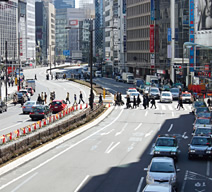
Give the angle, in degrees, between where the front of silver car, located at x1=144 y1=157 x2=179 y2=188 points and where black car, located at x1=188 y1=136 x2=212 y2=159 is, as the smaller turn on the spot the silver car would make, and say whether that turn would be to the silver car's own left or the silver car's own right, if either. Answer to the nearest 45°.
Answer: approximately 180°

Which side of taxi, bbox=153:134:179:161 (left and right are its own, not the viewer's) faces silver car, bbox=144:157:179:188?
front

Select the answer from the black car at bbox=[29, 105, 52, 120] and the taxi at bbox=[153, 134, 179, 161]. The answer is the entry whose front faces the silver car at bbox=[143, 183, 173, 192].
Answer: the taxi

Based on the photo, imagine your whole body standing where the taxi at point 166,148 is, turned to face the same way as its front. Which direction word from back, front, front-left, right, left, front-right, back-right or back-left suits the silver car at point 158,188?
front

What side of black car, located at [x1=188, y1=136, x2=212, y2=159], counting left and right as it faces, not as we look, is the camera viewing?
front

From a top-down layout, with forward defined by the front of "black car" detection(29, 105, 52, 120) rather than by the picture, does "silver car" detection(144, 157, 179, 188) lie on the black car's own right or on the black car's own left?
on the black car's own right

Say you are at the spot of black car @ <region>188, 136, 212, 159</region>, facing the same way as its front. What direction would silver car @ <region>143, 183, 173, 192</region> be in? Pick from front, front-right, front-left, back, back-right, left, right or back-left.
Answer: front

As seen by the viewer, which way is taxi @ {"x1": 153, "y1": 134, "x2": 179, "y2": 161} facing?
toward the camera

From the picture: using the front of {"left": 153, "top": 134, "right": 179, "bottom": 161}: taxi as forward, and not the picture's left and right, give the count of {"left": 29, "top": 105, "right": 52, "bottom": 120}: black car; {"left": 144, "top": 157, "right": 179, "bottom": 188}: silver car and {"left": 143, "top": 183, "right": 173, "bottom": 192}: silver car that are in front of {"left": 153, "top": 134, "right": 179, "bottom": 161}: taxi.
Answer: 2

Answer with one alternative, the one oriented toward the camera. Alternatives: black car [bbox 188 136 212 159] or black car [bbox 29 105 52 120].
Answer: black car [bbox 188 136 212 159]

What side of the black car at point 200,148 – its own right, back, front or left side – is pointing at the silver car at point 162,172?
front

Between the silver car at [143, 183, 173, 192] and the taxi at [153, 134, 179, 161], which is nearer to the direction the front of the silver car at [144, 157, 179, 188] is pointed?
the silver car

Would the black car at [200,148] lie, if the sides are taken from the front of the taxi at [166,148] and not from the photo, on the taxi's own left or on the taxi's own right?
on the taxi's own left

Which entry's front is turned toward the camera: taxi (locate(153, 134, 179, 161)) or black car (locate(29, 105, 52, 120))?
the taxi

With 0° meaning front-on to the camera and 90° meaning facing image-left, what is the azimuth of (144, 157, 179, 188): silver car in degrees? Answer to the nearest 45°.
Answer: approximately 0°

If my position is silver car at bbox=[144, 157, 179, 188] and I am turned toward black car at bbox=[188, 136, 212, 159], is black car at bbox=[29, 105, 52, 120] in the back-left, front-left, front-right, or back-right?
front-left

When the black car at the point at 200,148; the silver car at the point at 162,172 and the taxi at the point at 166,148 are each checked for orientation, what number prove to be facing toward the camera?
3

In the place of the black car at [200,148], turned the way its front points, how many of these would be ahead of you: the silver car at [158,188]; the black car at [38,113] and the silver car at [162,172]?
2

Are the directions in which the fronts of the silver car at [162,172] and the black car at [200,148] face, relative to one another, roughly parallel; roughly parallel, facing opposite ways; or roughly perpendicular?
roughly parallel
